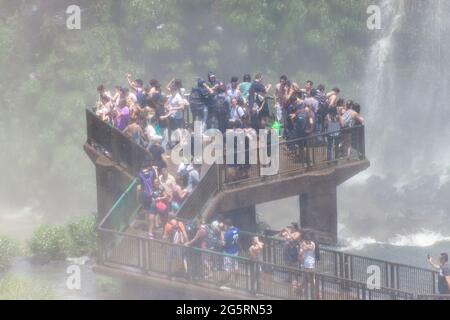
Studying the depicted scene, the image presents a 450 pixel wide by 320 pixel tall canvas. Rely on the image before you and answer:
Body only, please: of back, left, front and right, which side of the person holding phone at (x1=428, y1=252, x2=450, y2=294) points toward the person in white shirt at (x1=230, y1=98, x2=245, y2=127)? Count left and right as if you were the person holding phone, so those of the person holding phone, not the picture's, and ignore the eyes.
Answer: front

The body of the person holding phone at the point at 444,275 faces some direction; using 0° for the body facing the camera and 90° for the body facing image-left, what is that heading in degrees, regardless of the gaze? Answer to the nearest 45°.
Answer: approximately 90°

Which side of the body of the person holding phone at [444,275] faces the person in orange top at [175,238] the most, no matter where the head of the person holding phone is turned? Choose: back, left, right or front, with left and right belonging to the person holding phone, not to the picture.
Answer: front

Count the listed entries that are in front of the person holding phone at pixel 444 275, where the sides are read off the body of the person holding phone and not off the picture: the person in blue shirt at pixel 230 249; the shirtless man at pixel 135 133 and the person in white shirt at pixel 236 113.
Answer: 3
